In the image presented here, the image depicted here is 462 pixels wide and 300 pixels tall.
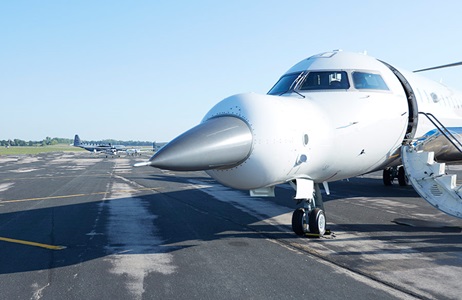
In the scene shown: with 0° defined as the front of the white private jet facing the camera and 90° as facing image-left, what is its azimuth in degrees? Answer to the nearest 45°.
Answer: approximately 45°
